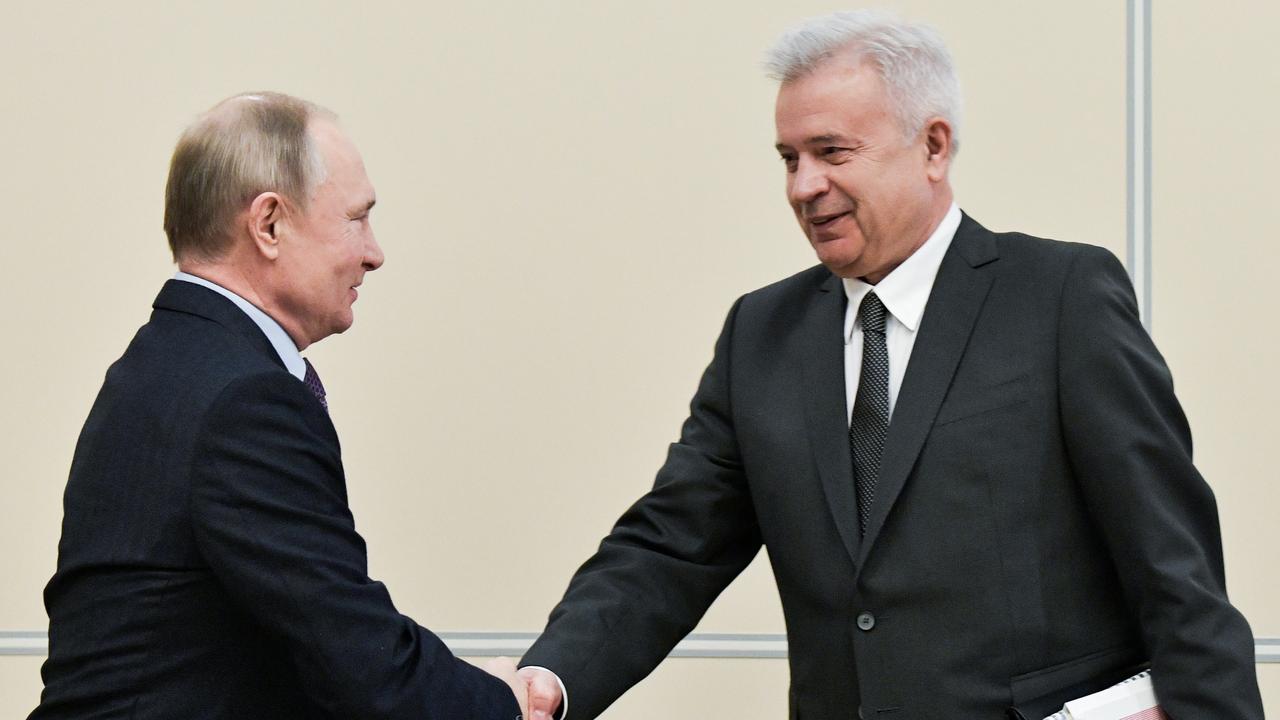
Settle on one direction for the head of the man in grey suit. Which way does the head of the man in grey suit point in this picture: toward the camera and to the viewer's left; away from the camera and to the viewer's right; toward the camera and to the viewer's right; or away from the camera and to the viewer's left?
toward the camera and to the viewer's left

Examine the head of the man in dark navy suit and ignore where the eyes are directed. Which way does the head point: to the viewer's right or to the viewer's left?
to the viewer's right

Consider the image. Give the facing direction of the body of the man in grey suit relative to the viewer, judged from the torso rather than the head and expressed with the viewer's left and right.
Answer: facing the viewer and to the left of the viewer

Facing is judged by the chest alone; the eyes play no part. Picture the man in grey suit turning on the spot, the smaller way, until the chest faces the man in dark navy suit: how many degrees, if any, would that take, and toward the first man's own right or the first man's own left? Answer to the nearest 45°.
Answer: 0° — they already face them
